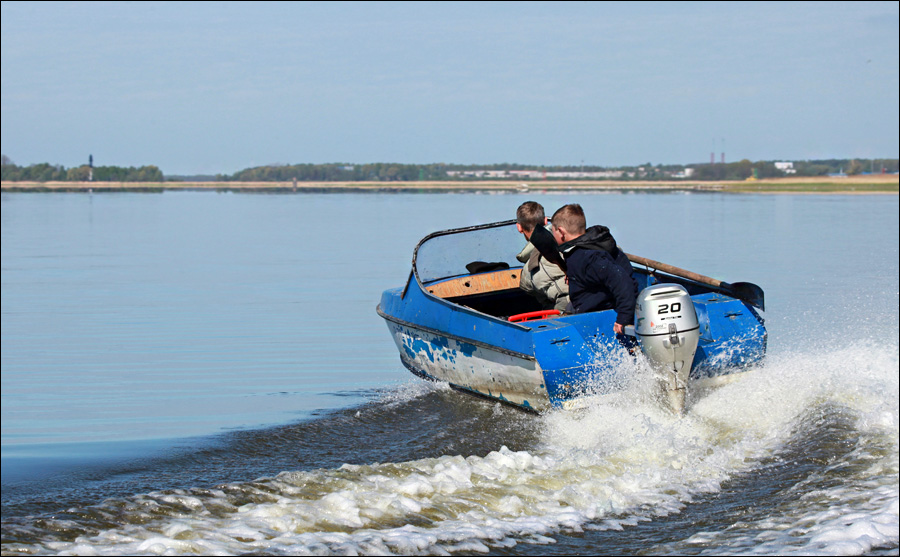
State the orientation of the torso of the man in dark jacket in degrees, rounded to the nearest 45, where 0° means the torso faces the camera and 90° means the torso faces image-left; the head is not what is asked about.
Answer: approximately 135°

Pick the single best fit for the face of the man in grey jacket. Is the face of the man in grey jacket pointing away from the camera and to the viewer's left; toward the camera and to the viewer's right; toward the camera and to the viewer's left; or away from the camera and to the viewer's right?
away from the camera and to the viewer's left

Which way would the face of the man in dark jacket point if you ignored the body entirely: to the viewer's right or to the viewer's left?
to the viewer's left

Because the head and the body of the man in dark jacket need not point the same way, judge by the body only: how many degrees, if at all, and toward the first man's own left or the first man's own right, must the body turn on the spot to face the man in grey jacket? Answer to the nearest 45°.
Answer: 0° — they already face them

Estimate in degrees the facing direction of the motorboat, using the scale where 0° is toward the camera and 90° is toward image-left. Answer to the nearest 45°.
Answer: approximately 135°
